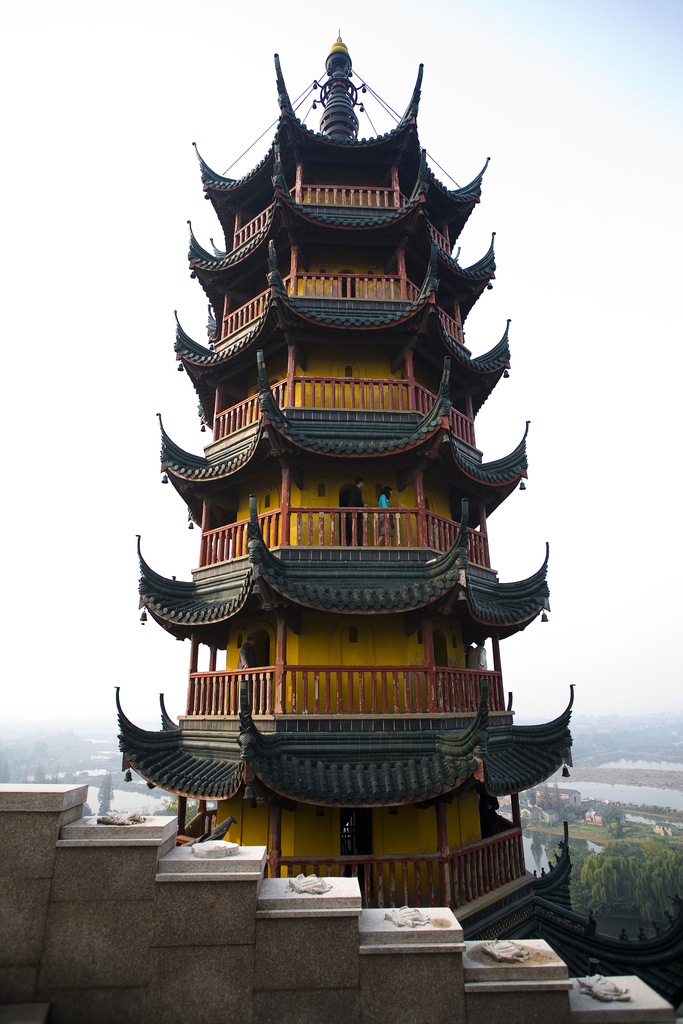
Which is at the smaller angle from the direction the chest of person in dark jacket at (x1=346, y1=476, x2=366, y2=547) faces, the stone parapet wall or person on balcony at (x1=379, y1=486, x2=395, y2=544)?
the person on balcony

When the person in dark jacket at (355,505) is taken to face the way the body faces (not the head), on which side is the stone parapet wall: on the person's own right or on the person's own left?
on the person's own right

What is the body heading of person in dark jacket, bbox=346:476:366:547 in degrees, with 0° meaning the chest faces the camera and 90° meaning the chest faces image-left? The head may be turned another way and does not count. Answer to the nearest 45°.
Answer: approximately 270°
